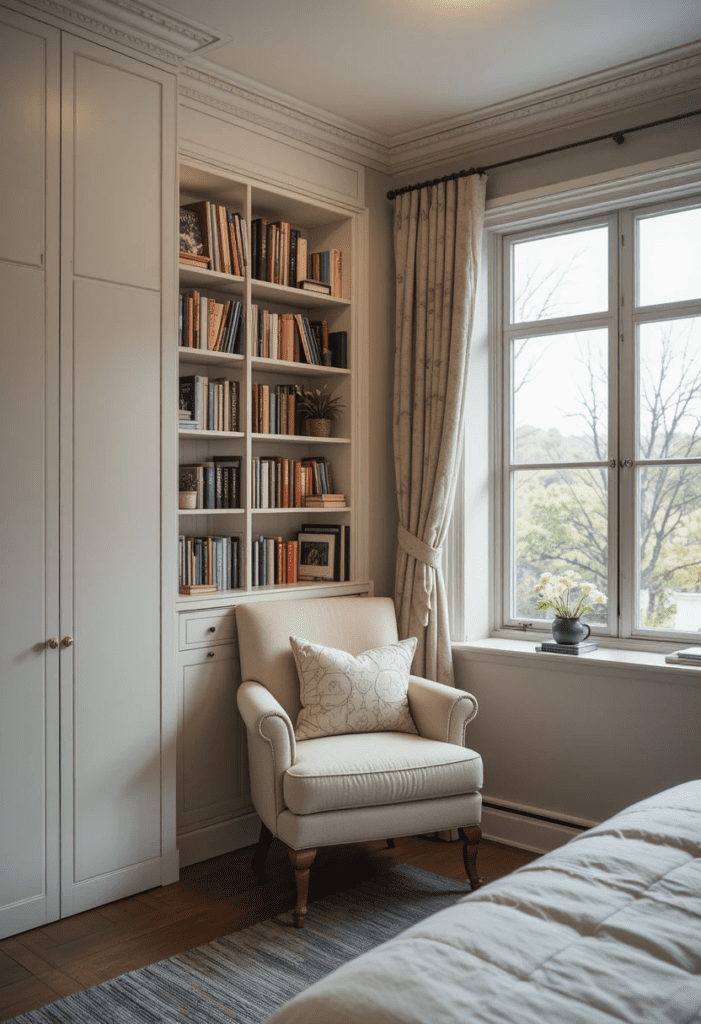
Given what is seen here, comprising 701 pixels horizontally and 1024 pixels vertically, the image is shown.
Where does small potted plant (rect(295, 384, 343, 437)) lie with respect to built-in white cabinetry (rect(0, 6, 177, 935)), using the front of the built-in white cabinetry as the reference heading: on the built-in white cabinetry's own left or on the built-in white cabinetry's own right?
on the built-in white cabinetry's own left

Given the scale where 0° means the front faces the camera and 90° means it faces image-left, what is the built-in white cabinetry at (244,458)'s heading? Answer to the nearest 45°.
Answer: approximately 315°

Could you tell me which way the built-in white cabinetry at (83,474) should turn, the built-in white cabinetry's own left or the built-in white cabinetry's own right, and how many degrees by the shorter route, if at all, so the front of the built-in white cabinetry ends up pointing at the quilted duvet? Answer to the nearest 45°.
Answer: approximately 45° to the built-in white cabinetry's own right

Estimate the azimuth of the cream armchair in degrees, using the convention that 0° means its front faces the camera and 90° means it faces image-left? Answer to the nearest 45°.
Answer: approximately 315°

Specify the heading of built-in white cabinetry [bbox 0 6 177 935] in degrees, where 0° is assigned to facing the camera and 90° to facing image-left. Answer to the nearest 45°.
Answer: approximately 315°

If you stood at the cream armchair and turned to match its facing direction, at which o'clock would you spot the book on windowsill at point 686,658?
The book on windowsill is roughly at 10 o'clock from the cream armchair.

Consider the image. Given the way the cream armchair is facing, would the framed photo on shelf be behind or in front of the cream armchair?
behind
